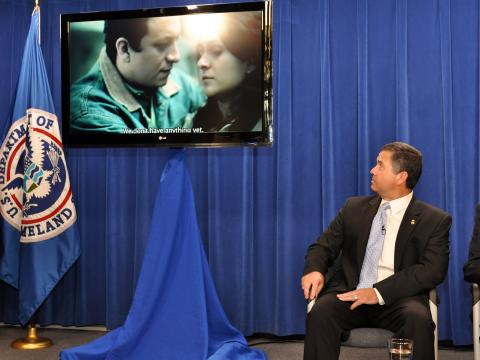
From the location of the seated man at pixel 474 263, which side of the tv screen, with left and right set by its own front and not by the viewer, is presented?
left

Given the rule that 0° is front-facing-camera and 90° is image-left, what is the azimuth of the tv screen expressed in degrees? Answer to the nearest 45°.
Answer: approximately 45°

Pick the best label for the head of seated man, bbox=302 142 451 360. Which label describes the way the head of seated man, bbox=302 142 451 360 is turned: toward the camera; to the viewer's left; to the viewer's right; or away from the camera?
to the viewer's left

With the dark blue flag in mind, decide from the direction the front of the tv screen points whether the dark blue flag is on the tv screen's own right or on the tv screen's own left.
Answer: on the tv screen's own right

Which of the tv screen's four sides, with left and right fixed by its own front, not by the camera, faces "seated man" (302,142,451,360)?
left
